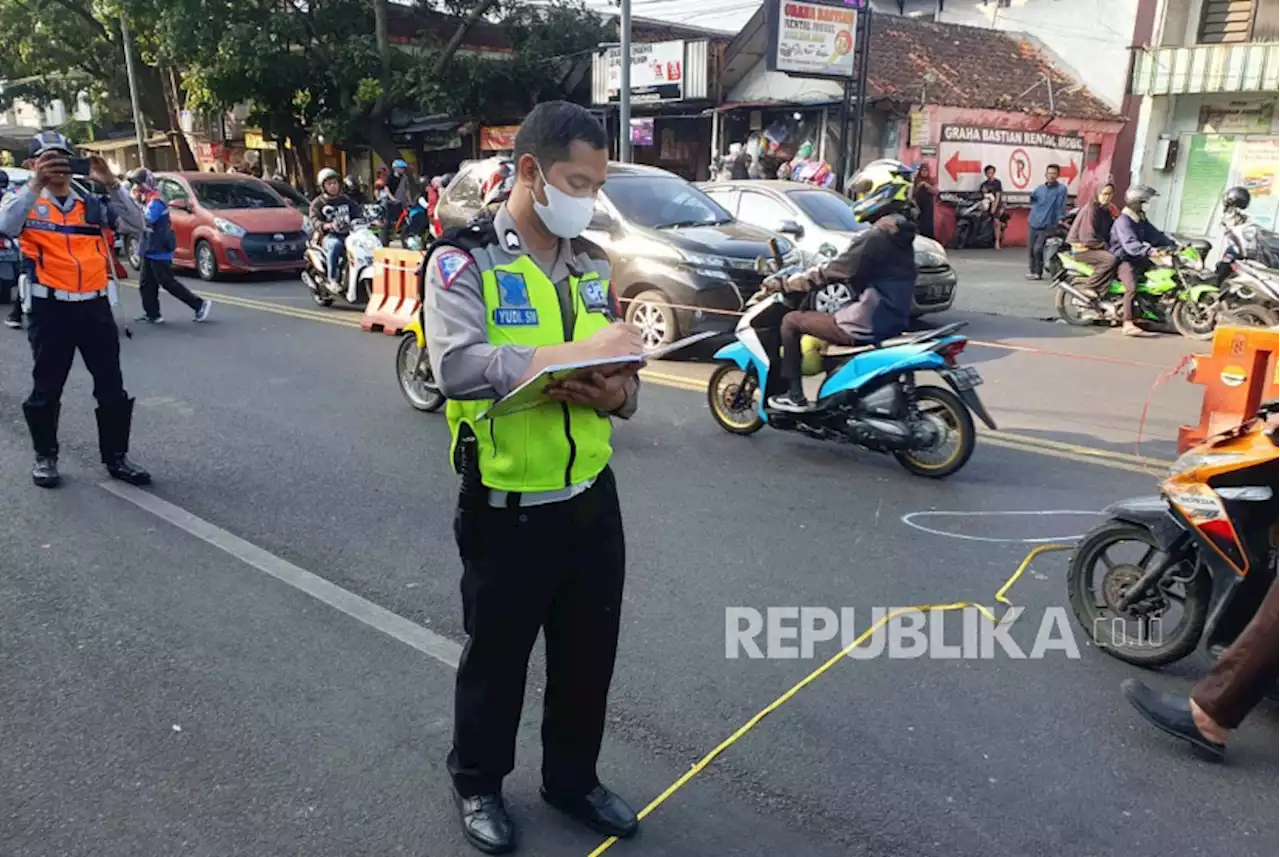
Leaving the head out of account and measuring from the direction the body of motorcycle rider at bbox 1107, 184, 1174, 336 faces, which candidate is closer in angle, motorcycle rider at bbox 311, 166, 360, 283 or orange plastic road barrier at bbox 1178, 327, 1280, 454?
the orange plastic road barrier

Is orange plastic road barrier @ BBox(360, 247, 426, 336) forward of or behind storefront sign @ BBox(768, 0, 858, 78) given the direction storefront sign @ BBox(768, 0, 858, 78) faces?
forward

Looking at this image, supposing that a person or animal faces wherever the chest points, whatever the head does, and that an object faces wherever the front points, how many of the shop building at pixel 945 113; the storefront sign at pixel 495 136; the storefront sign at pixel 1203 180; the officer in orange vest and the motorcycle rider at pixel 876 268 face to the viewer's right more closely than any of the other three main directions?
0

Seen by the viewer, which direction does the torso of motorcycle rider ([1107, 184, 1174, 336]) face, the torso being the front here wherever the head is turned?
to the viewer's right

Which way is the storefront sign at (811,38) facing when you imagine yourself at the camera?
facing the viewer

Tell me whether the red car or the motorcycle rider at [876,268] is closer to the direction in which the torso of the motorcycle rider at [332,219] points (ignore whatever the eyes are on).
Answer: the motorcycle rider

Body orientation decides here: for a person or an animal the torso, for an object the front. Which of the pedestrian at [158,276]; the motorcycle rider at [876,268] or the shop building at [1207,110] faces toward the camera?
the shop building

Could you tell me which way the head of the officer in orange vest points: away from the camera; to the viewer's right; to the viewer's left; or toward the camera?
toward the camera

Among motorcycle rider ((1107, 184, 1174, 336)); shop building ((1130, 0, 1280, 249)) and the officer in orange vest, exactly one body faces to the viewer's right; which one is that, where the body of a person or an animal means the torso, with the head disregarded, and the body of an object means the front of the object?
the motorcycle rider

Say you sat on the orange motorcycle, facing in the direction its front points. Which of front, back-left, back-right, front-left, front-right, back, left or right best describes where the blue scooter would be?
front-right

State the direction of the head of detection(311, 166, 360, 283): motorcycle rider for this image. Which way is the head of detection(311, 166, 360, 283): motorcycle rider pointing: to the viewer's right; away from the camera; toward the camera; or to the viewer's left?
toward the camera

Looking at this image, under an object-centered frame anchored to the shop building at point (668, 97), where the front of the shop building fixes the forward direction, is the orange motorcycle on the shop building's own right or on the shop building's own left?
on the shop building's own left

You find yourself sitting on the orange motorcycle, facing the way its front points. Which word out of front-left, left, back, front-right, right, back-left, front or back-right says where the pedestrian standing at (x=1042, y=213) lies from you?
right

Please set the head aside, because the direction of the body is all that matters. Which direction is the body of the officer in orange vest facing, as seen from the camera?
toward the camera

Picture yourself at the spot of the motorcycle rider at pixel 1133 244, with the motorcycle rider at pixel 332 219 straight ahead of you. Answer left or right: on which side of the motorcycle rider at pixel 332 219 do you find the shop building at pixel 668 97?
right

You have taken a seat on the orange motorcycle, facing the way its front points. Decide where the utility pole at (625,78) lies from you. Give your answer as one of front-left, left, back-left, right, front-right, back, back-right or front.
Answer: front-right

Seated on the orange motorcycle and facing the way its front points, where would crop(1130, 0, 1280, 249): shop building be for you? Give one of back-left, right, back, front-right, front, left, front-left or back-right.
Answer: right

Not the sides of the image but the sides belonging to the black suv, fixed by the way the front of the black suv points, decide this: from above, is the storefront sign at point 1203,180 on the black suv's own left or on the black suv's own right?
on the black suv's own left

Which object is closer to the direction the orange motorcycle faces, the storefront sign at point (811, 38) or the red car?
the red car

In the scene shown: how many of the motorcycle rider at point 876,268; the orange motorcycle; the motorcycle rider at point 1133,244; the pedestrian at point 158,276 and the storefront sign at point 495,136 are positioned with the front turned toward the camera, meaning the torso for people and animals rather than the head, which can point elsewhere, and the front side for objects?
1

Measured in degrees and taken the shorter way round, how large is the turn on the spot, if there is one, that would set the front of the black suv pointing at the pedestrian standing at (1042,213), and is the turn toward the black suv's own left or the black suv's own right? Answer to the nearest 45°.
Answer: approximately 90° to the black suv's own left
